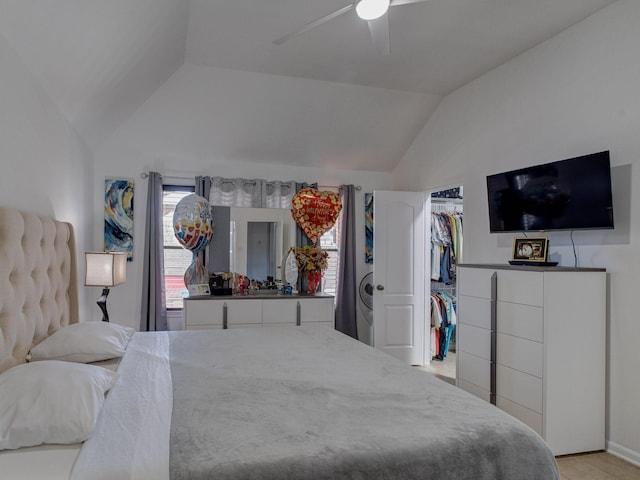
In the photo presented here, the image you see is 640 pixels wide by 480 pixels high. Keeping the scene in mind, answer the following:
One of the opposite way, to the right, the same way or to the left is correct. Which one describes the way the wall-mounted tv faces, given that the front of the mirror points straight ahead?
to the right

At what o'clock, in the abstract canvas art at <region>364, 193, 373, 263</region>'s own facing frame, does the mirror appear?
The mirror is roughly at 2 o'clock from the abstract canvas art.

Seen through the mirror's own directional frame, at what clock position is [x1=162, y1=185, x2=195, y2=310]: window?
The window is roughly at 3 o'clock from the mirror.

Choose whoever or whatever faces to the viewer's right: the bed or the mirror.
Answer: the bed

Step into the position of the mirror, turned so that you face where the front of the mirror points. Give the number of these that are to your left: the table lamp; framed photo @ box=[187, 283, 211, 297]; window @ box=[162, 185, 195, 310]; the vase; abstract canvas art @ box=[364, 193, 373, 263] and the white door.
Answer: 3

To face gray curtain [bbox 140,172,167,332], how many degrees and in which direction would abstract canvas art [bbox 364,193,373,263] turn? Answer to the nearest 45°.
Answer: approximately 45° to its right

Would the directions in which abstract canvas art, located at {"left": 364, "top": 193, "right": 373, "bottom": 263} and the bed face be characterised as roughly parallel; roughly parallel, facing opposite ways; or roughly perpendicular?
roughly perpendicular

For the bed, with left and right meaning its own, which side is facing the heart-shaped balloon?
left

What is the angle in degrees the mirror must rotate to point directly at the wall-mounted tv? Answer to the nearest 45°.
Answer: approximately 45° to its left

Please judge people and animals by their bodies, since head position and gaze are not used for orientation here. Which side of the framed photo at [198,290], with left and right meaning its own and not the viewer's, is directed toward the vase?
left

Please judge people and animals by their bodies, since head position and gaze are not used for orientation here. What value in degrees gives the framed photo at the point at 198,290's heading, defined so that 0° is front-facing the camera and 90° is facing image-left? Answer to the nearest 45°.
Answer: approximately 0°

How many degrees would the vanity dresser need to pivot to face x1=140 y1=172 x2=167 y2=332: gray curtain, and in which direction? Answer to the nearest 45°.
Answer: approximately 90° to its right

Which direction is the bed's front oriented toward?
to the viewer's right
